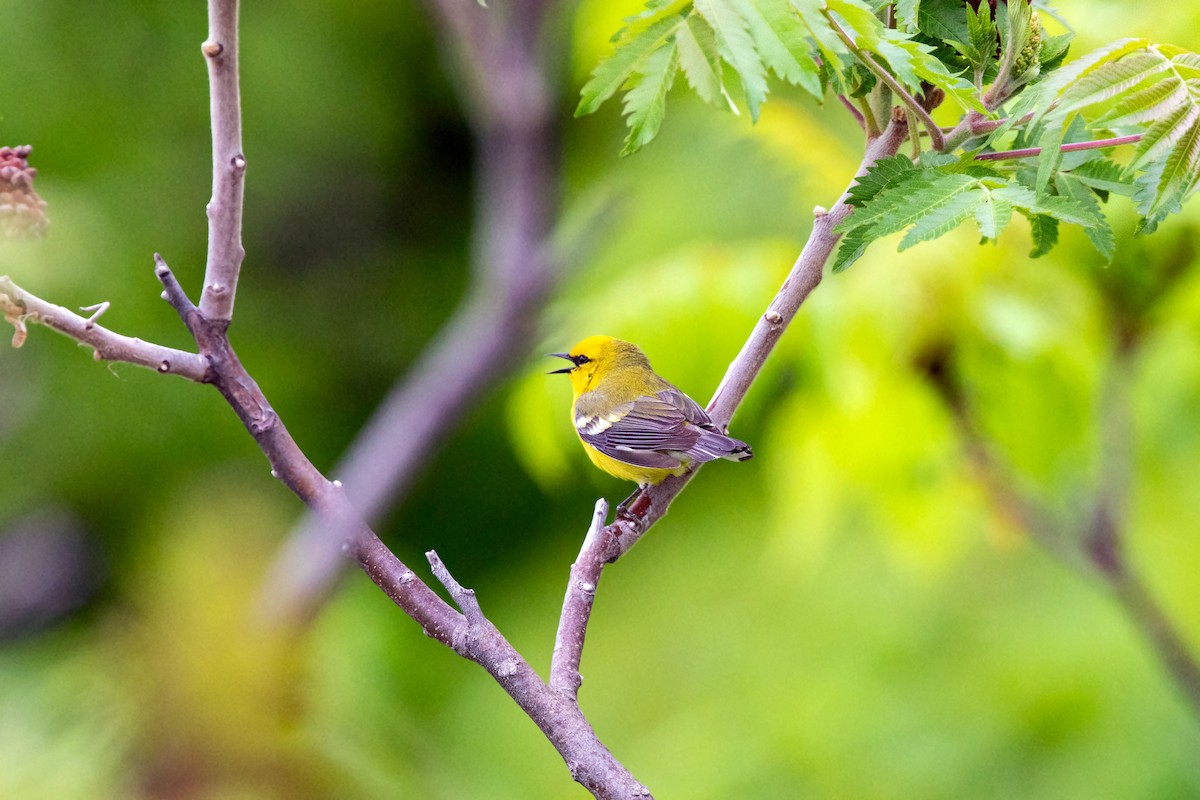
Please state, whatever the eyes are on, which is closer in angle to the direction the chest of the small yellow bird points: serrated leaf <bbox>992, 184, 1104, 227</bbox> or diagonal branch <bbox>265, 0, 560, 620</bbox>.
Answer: the diagonal branch

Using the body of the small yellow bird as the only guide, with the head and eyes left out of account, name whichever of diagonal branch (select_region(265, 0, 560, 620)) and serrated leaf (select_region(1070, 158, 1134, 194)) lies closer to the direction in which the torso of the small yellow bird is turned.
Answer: the diagonal branch

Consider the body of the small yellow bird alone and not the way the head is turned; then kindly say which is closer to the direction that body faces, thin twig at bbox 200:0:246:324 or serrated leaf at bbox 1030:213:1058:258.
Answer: the thin twig

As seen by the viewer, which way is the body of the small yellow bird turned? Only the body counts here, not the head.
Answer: to the viewer's left
